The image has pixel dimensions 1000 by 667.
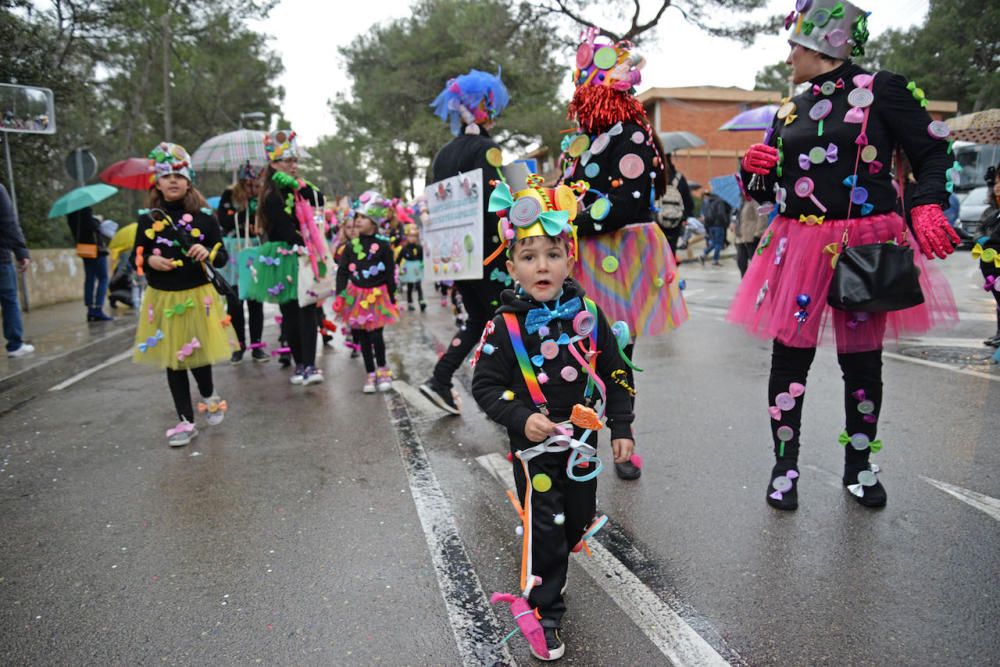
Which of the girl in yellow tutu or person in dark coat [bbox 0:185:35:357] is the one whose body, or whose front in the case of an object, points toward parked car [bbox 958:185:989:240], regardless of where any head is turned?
the person in dark coat

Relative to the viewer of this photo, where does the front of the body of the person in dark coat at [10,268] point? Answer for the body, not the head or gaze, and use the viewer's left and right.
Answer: facing to the right of the viewer

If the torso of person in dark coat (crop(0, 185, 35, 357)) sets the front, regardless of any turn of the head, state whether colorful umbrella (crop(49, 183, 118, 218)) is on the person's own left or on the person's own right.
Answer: on the person's own left

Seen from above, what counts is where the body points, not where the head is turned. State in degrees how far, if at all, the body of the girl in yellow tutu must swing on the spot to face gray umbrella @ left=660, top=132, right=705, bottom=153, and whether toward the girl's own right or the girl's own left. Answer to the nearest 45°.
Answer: approximately 135° to the girl's own left

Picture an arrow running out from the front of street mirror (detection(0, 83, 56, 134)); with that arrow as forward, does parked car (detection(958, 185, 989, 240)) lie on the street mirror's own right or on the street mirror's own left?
on the street mirror's own left

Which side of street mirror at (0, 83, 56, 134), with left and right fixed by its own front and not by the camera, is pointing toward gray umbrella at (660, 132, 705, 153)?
left

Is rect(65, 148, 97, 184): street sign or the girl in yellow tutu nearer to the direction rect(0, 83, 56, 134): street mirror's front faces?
the girl in yellow tutu

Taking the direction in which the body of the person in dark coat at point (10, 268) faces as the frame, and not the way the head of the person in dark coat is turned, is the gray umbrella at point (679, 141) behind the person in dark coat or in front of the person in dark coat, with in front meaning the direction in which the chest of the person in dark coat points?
in front

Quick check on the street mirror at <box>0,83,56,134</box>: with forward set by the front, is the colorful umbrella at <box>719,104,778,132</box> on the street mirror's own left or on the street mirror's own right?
on the street mirror's own left
